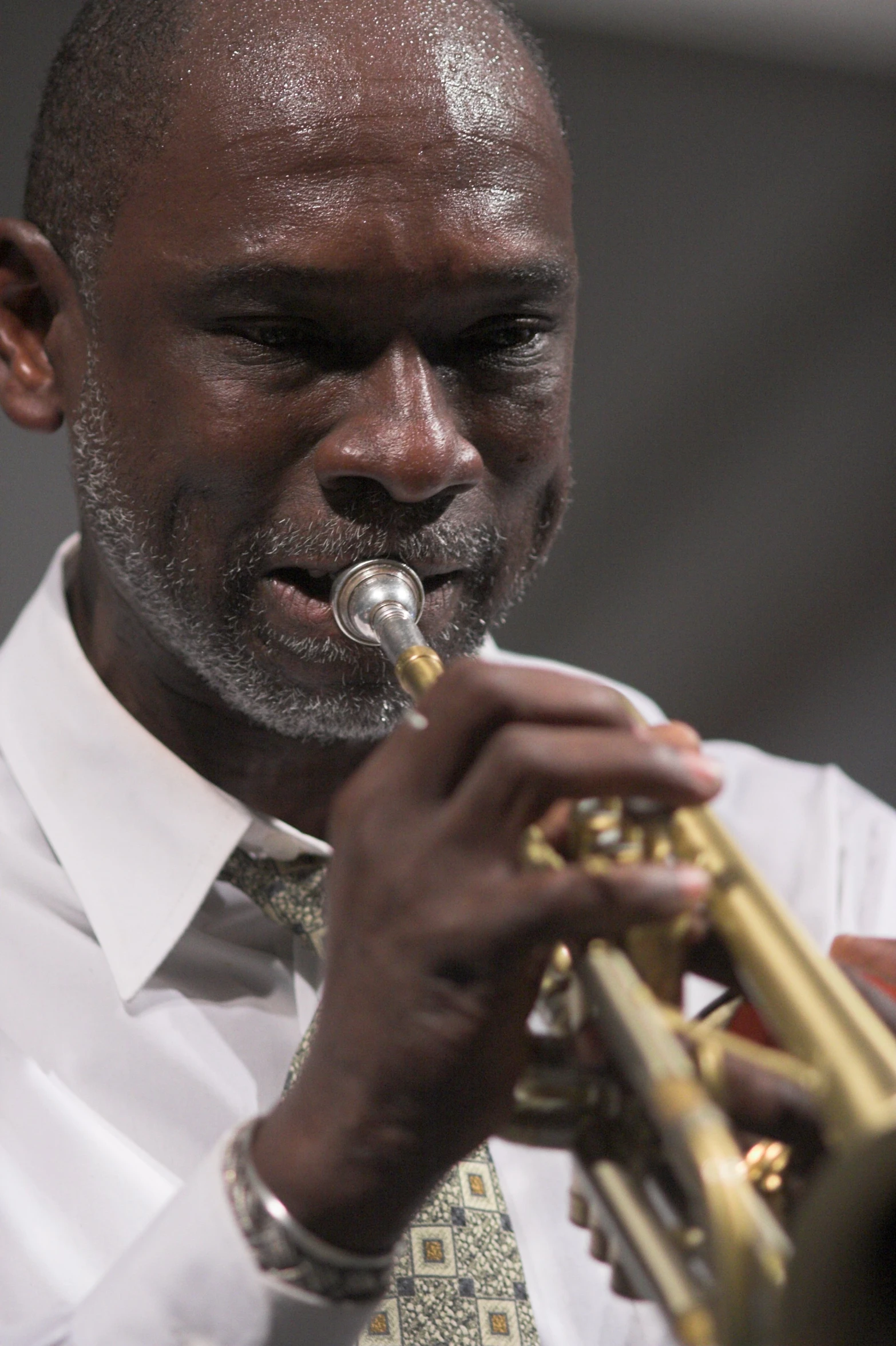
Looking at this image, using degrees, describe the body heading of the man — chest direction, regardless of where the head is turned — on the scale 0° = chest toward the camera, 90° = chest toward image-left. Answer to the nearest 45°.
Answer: approximately 315°

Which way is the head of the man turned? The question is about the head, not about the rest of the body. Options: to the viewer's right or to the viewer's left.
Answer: to the viewer's right
